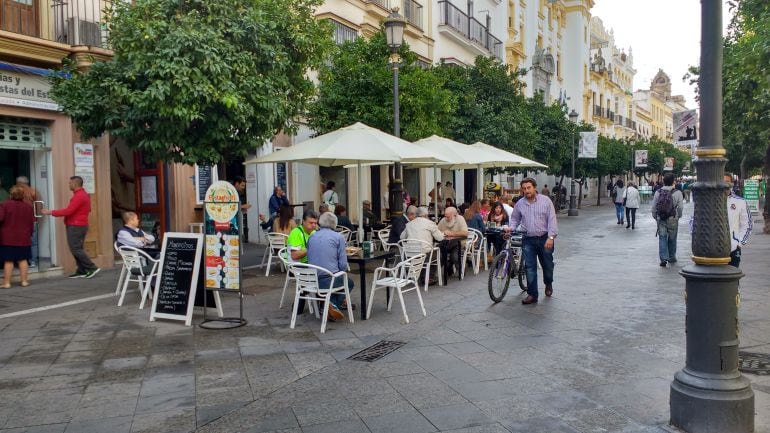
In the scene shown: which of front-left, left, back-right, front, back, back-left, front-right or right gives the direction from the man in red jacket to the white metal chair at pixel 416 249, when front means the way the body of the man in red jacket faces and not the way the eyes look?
back-left

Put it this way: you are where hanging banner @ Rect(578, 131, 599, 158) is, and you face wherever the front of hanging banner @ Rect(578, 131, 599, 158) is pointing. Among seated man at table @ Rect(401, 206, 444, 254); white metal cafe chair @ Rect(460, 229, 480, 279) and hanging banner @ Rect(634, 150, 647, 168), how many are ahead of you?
2

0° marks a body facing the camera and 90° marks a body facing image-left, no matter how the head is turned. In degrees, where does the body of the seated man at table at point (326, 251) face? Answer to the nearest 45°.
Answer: approximately 225°

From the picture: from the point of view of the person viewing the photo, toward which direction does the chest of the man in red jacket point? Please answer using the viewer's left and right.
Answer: facing to the left of the viewer

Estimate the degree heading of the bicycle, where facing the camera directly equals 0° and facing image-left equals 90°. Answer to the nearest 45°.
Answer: approximately 45°

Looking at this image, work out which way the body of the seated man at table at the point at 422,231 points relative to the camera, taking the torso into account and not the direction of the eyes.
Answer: away from the camera

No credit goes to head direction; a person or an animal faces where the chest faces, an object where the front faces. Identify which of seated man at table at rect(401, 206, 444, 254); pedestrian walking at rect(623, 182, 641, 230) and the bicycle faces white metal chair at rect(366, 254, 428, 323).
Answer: the bicycle

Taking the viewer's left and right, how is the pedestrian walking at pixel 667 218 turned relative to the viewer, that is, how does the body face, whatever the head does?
facing away from the viewer

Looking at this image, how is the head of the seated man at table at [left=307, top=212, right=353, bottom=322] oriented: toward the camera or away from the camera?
away from the camera
